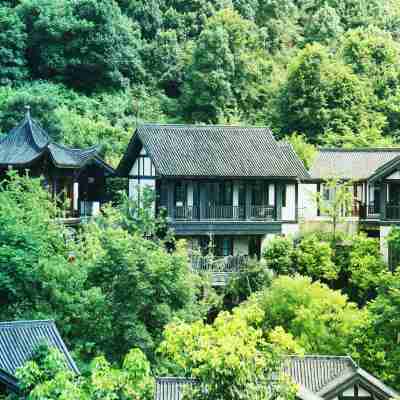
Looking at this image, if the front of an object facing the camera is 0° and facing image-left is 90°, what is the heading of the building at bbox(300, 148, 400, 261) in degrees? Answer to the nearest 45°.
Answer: approximately 0°

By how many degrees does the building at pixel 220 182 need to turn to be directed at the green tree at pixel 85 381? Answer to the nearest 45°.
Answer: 0° — it already faces it

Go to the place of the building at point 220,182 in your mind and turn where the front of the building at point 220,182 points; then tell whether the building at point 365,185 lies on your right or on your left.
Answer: on your left
